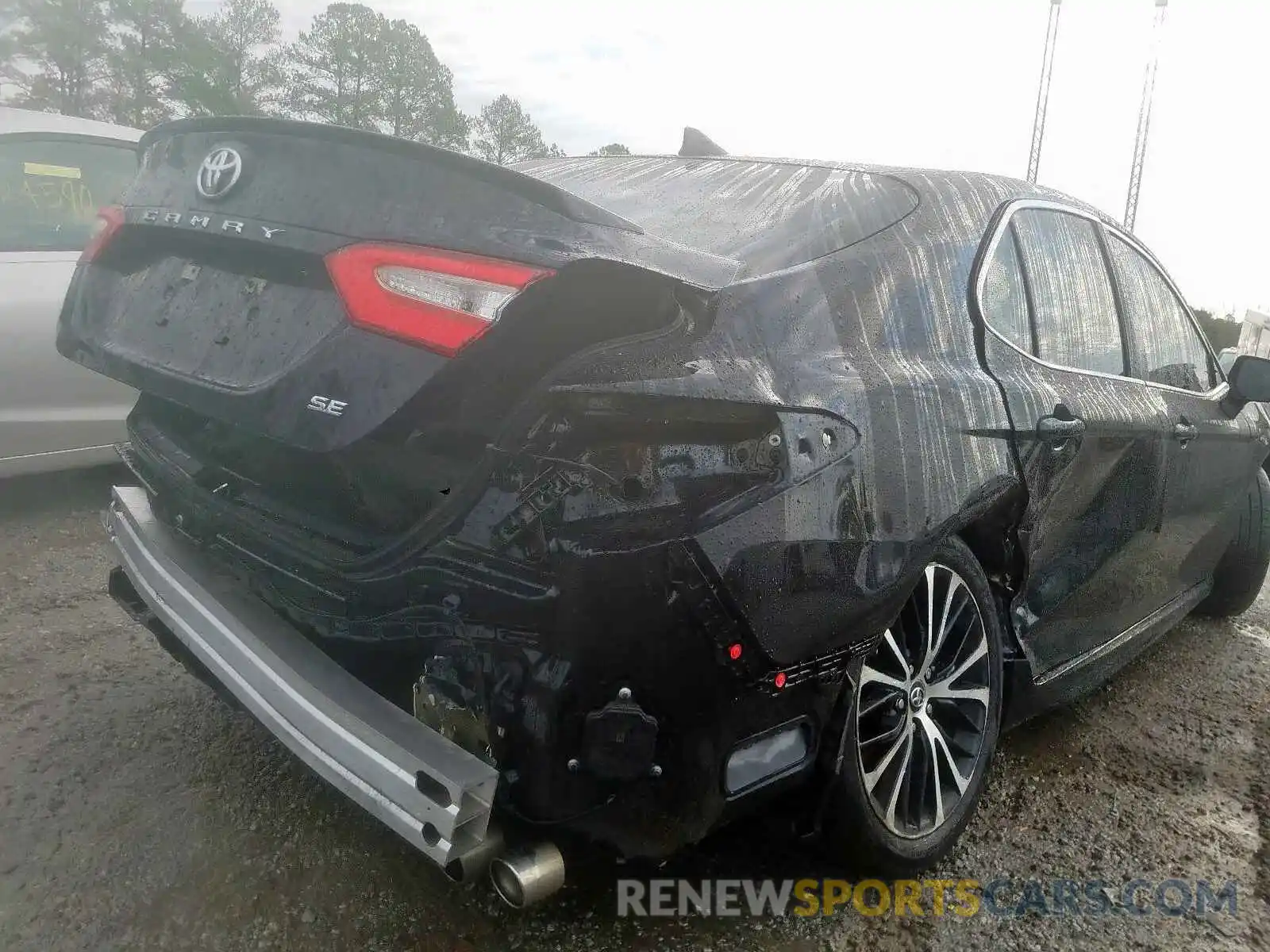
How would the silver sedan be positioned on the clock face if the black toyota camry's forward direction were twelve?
The silver sedan is roughly at 9 o'clock from the black toyota camry.

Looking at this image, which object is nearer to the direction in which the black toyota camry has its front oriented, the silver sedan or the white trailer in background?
the white trailer in background

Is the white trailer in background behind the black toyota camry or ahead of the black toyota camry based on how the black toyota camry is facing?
ahead

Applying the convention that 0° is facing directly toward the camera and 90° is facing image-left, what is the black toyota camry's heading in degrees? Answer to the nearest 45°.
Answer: approximately 225°
